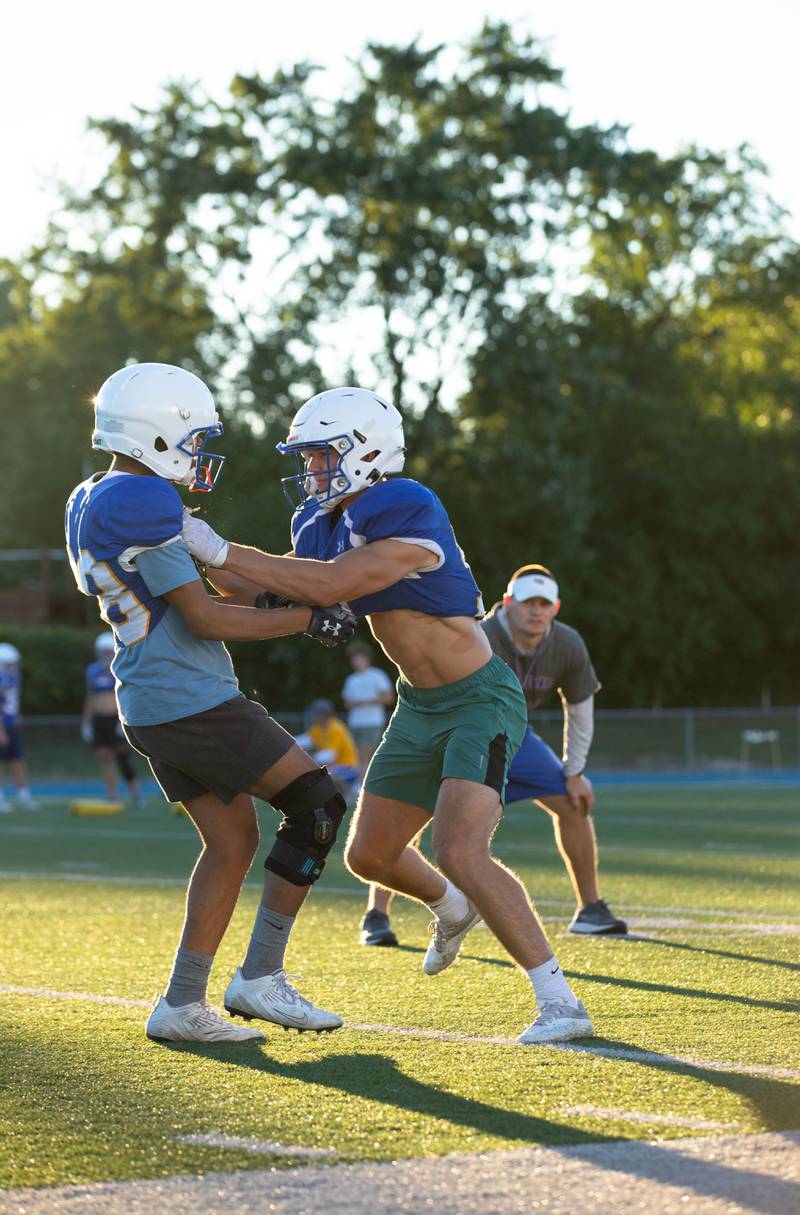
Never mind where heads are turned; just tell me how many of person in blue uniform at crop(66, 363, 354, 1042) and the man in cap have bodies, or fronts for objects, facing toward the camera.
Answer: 1

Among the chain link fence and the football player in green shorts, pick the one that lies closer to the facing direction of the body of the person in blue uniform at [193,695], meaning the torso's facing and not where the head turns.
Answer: the football player in green shorts

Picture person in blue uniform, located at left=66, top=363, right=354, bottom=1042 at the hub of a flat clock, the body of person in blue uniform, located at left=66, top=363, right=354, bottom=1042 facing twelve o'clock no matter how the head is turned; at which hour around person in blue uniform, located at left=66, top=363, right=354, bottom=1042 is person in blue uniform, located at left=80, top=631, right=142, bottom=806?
person in blue uniform, located at left=80, top=631, right=142, bottom=806 is roughly at 9 o'clock from person in blue uniform, located at left=66, top=363, right=354, bottom=1042.

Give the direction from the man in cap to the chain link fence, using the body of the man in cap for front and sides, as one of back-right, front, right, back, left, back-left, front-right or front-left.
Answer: back

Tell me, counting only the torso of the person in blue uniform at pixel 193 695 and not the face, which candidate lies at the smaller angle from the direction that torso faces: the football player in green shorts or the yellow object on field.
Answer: the football player in green shorts

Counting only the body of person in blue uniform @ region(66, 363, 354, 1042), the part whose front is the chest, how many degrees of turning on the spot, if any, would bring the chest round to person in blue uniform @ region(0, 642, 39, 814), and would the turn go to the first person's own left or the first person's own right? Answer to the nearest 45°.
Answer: approximately 90° to the first person's own left

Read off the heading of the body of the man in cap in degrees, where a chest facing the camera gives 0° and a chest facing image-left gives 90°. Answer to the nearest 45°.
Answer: approximately 0°

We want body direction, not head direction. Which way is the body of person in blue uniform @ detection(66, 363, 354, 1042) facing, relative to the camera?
to the viewer's right

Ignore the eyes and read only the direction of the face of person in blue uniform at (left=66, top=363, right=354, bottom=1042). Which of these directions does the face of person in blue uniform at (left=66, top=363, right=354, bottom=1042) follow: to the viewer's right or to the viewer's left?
to the viewer's right

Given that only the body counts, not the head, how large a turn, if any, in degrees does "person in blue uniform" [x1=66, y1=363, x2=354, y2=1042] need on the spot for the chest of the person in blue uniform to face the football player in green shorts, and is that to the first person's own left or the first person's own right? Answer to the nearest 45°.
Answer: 0° — they already face them

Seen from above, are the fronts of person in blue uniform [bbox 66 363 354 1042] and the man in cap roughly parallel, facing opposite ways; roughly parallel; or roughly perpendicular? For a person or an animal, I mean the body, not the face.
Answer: roughly perpendicular
